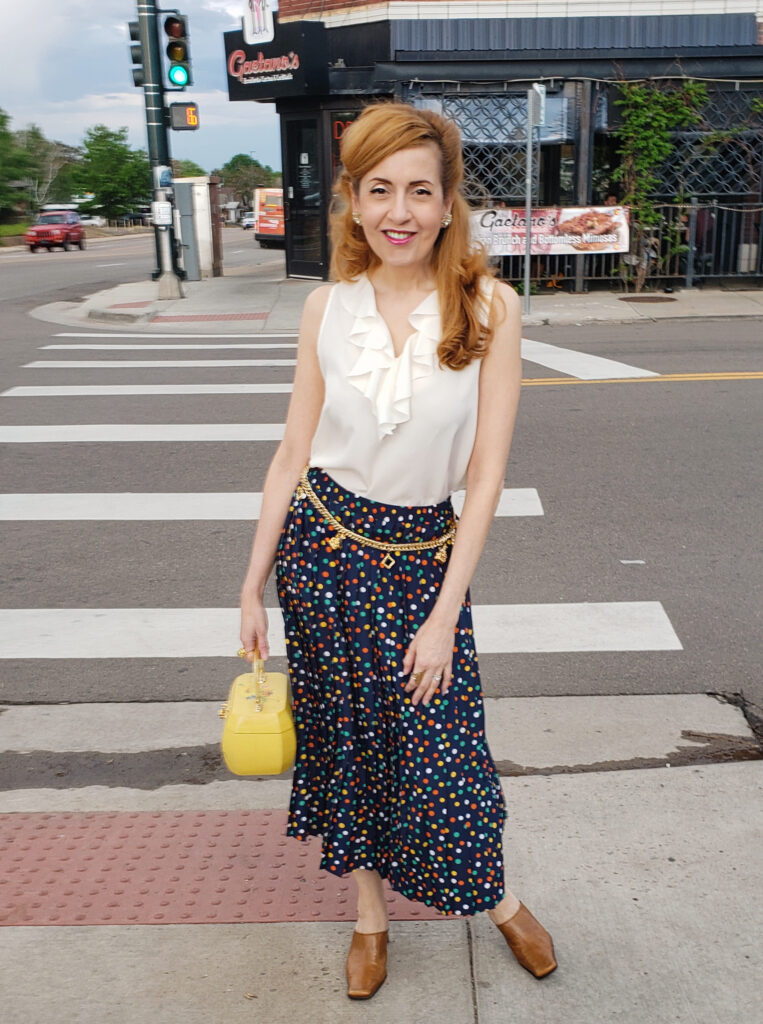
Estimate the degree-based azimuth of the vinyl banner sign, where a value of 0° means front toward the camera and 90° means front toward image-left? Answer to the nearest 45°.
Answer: approximately 0°

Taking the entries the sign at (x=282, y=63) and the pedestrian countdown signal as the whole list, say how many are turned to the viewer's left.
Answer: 0

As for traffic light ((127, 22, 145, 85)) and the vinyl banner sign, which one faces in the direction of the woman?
the vinyl banner sign

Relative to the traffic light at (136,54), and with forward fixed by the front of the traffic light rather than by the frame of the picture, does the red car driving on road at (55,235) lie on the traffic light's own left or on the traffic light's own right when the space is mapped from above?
on the traffic light's own right

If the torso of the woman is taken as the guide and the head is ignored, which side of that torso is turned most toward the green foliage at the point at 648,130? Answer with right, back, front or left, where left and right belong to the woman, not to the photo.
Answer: back

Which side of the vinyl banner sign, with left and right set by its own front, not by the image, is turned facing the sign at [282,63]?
right

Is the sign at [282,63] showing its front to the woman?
yes

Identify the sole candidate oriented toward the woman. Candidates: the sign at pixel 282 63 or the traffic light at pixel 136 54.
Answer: the sign

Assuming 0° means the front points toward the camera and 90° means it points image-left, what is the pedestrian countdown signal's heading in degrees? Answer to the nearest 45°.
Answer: approximately 0°
